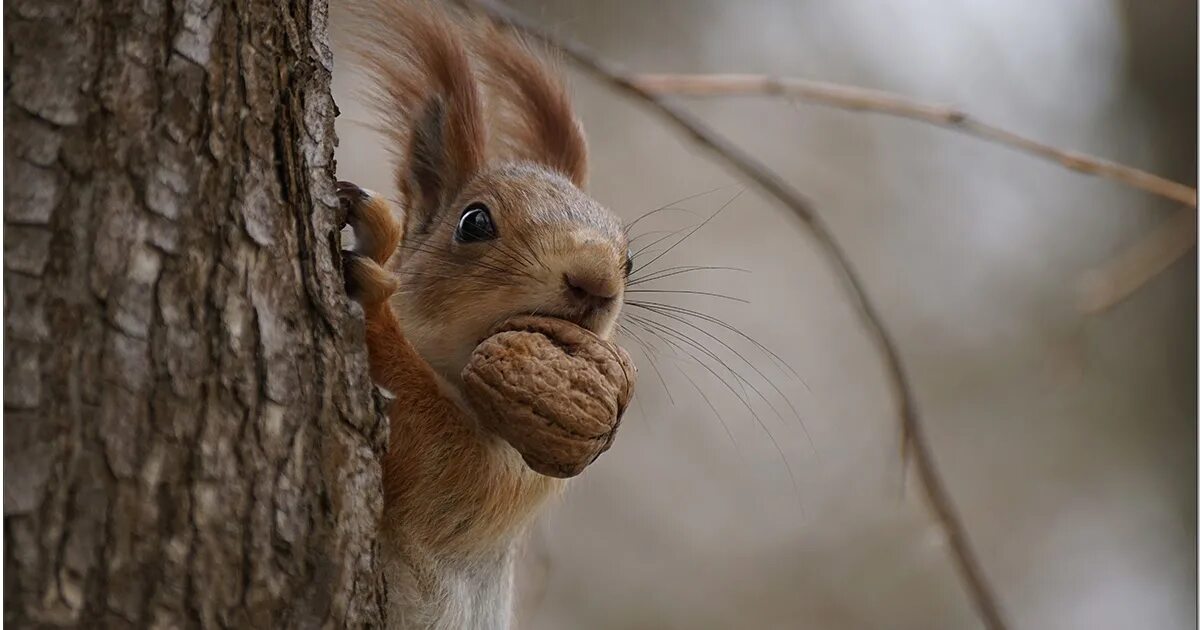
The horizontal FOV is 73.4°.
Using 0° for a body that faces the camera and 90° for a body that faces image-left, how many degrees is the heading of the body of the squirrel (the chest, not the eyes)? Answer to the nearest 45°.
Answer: approximately 315°
